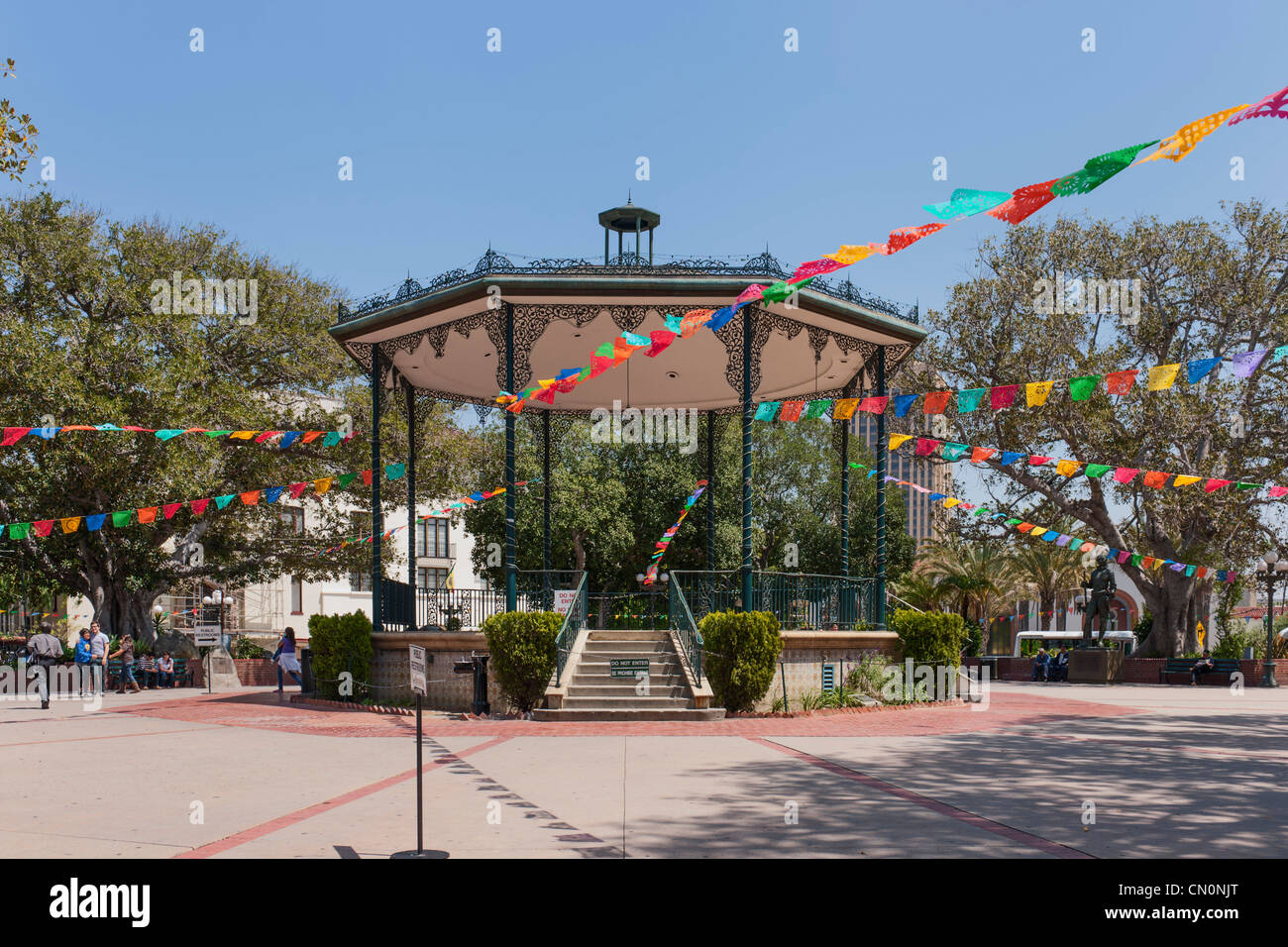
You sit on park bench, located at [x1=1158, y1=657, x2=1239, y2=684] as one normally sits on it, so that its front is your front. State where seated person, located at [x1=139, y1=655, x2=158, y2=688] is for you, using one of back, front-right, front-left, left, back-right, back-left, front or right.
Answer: front-right

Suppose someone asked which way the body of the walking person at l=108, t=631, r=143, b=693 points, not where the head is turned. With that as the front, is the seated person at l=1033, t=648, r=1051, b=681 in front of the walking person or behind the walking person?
behind

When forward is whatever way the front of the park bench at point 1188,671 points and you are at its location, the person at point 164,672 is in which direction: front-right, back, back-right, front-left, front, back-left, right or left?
front-right
